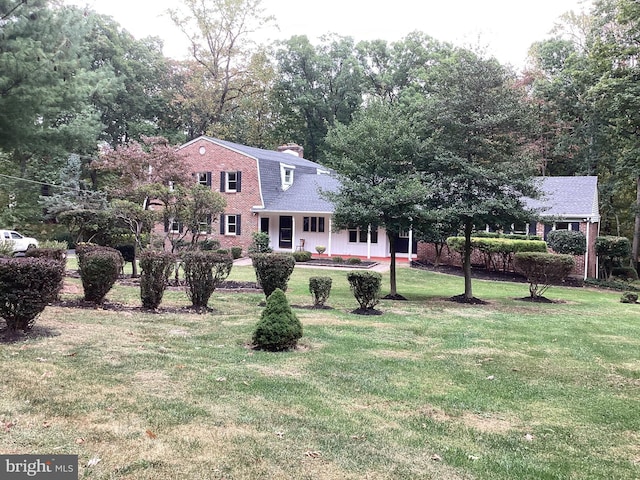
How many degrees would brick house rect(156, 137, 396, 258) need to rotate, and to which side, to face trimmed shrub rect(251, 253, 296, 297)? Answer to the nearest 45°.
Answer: approximately 45° to its right

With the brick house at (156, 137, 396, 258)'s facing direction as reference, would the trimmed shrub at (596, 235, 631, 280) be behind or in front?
in front

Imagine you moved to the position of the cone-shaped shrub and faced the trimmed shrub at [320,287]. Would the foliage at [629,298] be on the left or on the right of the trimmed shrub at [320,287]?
right

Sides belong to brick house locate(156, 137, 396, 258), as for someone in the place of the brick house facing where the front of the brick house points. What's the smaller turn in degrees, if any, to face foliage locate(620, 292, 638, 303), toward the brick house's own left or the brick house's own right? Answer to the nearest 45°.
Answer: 0° — it already faces it

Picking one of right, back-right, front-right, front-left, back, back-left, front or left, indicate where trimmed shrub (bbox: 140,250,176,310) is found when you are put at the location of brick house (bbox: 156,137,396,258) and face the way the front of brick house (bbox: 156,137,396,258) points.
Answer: front-right

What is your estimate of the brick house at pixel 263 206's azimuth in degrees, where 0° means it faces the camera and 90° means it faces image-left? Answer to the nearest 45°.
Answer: approximately 315°

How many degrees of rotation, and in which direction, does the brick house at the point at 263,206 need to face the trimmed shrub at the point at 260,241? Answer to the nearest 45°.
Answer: approximately 45° to its right

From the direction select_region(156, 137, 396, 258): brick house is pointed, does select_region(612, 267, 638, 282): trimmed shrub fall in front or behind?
in front

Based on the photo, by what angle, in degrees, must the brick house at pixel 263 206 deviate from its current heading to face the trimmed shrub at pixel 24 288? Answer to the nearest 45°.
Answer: approximately 45° to its right
